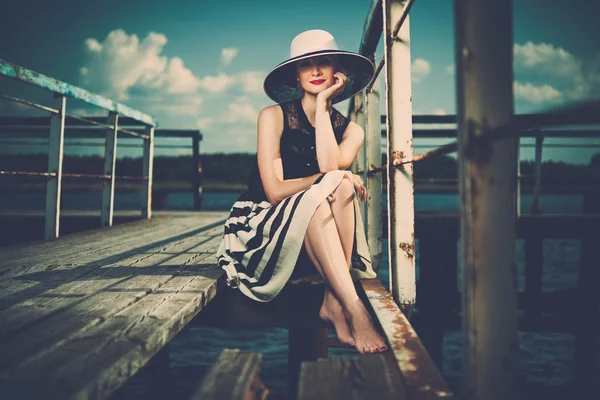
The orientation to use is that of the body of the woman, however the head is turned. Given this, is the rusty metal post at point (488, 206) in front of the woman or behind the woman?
in front

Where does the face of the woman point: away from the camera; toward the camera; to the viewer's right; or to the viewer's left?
toward the camera

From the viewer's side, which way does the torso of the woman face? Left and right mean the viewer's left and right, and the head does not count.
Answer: facing the viewer and to the right of the viewer

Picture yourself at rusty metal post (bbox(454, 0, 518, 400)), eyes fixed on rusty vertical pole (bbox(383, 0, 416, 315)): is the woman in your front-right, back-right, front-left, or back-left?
front-left
